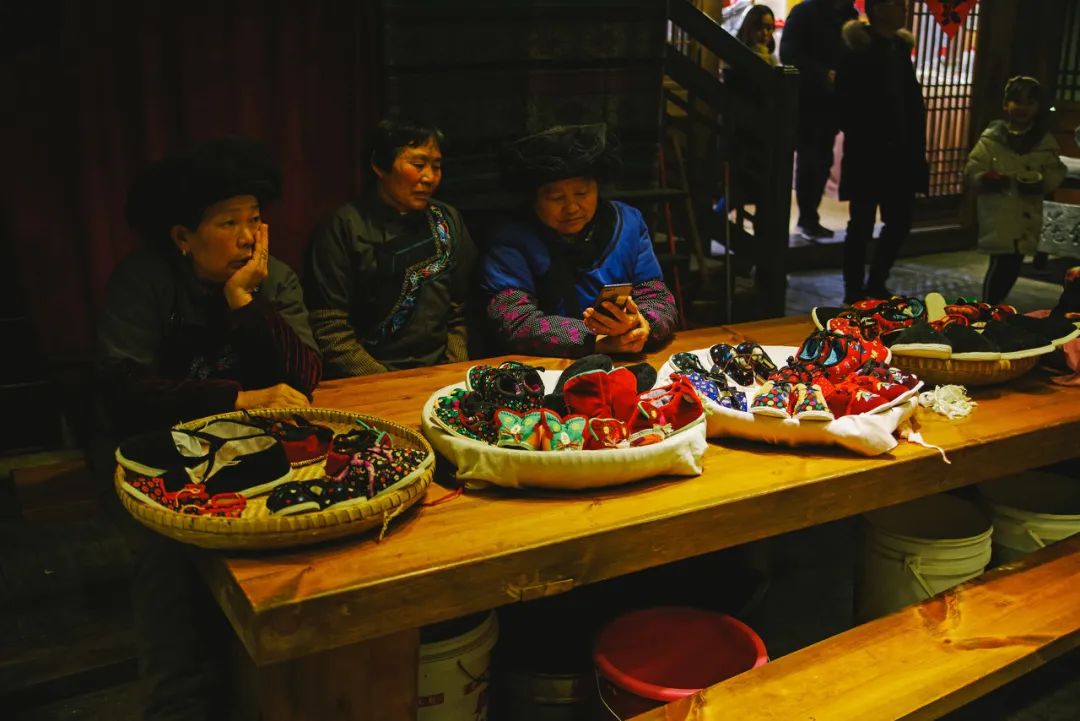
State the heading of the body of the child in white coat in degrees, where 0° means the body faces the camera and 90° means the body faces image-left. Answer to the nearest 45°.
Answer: approximately 0°

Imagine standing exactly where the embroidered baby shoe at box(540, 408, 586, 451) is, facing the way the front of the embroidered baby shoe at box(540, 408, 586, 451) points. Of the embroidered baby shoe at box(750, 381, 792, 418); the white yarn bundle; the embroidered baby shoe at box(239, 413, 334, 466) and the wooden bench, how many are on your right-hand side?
1

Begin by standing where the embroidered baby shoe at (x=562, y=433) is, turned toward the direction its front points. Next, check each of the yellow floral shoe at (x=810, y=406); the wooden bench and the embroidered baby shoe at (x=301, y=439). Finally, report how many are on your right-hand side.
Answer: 1

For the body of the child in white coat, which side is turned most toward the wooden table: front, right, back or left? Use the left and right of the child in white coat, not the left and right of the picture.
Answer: front

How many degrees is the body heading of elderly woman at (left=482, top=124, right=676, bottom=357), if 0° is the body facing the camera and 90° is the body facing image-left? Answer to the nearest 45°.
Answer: approximately 315°

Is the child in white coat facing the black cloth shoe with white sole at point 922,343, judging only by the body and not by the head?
yes

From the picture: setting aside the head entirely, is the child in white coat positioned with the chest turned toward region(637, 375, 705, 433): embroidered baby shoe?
yes

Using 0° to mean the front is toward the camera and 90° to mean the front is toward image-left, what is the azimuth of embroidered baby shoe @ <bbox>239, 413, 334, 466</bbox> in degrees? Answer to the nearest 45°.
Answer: approximately 315°
